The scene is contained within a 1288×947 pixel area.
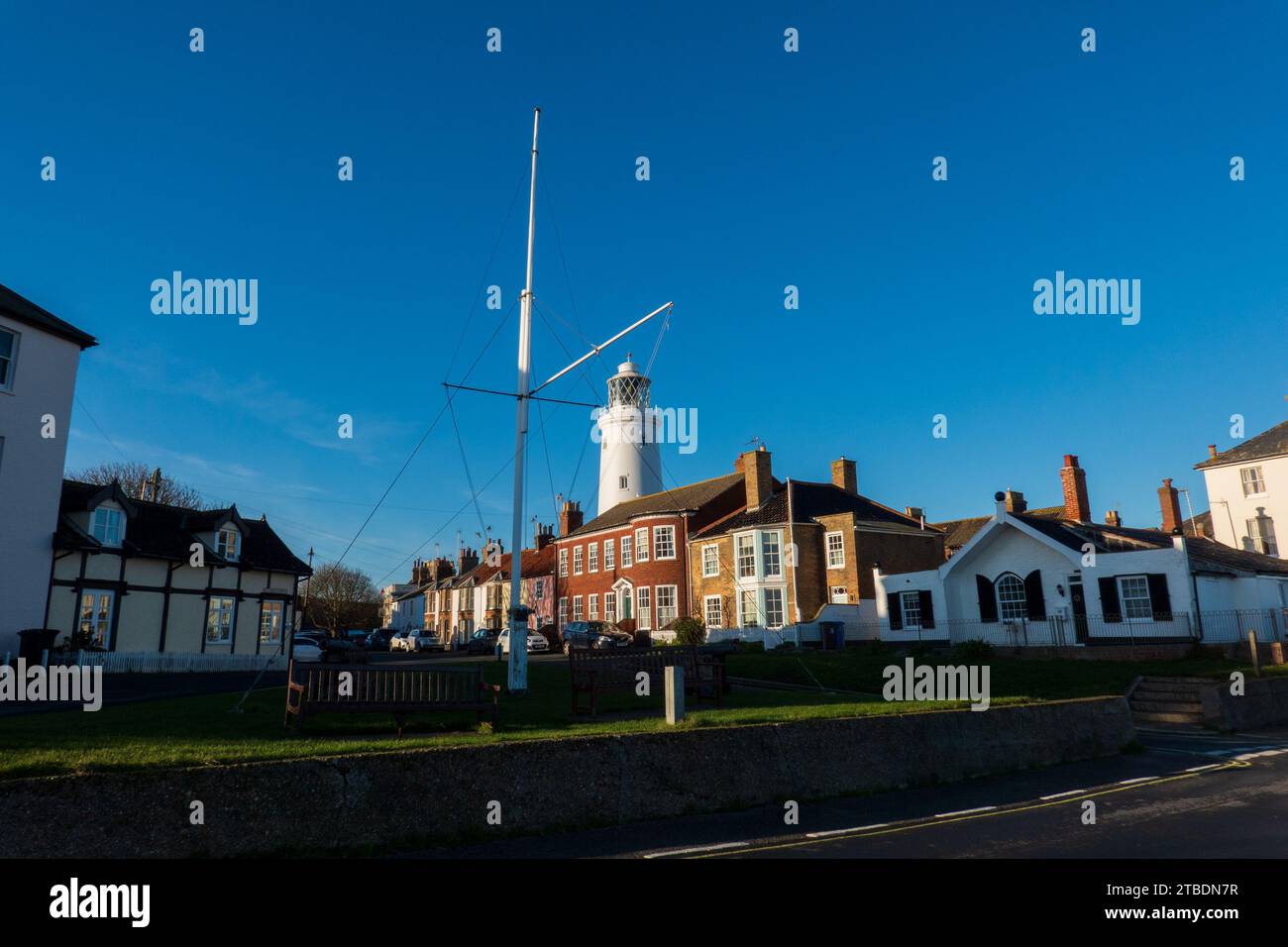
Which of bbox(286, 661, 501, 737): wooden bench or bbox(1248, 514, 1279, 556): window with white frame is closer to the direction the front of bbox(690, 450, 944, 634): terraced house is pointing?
the wooden bench

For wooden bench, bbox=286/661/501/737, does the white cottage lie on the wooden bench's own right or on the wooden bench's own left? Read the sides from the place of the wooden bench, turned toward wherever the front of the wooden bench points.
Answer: on the wooden bench's own left

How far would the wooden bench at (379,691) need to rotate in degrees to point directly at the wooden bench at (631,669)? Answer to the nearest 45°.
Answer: approximately 135° to its left

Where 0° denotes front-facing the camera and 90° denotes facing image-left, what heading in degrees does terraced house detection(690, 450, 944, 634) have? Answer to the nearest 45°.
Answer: approximately 45°

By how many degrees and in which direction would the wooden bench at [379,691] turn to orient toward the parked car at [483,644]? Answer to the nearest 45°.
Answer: approximately 180°

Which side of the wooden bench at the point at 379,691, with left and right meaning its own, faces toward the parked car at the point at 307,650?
back

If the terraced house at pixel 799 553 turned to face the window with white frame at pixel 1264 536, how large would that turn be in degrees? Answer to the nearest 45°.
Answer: approximately 135° to its left

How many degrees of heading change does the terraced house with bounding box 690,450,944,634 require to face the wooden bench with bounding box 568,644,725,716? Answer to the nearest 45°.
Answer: approximately 45° to its left
